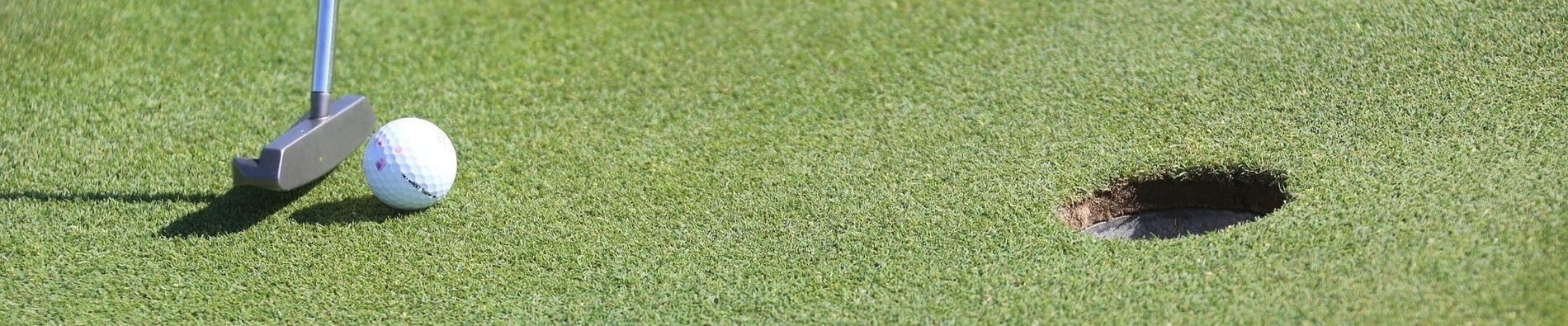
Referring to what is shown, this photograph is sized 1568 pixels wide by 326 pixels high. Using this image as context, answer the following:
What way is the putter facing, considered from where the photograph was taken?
facing the viewer and to the right of the viewer

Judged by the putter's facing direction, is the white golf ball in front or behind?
in front
